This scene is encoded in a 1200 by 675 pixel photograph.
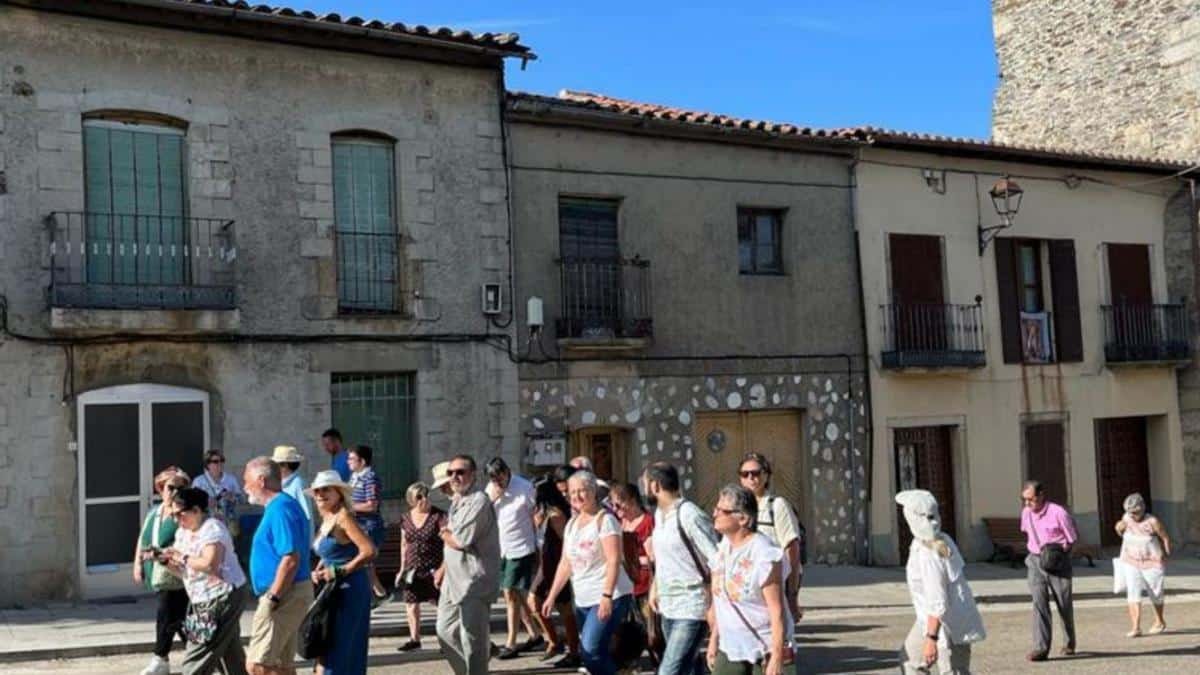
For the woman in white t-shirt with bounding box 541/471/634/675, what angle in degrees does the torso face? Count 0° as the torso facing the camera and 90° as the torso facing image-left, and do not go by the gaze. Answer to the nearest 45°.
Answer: approximately 45°

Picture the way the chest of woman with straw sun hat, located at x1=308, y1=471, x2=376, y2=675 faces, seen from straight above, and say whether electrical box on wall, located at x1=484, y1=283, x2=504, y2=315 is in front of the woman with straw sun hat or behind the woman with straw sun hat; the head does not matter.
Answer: behind

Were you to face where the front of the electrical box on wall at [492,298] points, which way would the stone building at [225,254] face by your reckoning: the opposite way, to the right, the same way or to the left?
the same way

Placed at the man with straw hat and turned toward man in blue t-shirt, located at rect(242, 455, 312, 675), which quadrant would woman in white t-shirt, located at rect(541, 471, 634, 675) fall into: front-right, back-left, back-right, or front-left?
front-left

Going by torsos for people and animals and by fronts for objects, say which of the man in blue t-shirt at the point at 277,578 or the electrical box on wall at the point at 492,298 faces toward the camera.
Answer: the electrical box on wall

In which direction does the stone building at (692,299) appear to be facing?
toward the camera

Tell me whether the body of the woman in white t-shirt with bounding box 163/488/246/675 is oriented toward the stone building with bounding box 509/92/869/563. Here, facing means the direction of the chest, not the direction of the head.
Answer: no

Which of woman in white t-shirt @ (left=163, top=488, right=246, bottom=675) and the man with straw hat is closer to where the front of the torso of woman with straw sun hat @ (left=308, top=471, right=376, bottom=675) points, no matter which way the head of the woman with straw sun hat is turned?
the woman in white t-shirt

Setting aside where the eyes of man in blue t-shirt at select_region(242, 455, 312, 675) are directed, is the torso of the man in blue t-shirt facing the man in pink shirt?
no

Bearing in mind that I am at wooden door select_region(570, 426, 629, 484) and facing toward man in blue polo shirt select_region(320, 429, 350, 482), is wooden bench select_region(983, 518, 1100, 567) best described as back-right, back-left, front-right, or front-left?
back-left

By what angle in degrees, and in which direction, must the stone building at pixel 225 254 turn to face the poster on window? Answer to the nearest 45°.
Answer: approximately 90° to its left

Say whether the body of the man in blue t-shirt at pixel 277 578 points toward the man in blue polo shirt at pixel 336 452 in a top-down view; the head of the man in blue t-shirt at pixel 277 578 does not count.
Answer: no

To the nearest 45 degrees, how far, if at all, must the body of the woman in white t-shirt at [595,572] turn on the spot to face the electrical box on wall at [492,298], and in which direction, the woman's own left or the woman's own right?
approximately 135° to the woman's own right

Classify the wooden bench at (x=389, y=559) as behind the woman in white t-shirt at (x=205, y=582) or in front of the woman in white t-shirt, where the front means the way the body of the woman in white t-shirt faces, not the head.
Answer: behind

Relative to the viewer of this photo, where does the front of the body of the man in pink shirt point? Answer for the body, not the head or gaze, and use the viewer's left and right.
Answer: facing the viewer and to the left of the viewer

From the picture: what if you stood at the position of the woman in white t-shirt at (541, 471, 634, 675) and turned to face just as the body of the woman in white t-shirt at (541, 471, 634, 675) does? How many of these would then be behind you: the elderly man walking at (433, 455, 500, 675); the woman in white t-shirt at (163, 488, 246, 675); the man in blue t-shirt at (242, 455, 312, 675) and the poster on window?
1

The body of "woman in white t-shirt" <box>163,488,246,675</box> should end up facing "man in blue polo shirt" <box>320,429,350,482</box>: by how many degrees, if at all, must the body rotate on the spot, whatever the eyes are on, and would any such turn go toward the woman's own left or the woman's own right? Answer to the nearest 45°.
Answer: approximately 135° to the woman's own right

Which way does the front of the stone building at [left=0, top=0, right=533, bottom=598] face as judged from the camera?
facing the viewer

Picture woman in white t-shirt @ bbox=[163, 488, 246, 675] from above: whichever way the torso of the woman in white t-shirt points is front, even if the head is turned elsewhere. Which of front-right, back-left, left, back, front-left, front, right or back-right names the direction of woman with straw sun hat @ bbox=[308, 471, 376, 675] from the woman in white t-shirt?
back-left
